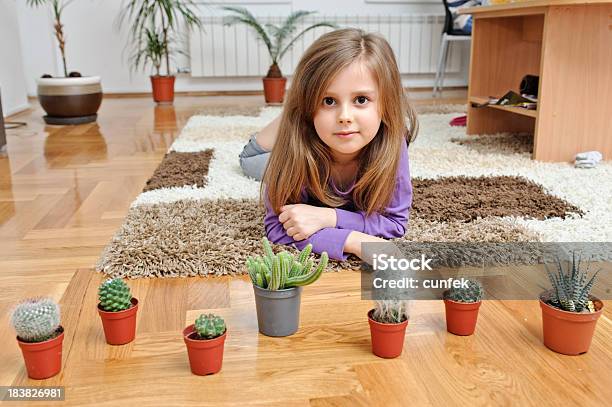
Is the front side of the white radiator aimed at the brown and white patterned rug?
yes

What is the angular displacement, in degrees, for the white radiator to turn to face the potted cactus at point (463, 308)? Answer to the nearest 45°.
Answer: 0° — it already faces it

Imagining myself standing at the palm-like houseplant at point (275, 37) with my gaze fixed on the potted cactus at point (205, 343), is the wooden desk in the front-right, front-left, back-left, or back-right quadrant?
front-left

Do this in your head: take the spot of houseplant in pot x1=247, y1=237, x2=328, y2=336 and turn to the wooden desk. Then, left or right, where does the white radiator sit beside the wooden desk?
left

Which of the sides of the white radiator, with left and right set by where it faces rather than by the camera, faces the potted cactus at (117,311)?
front

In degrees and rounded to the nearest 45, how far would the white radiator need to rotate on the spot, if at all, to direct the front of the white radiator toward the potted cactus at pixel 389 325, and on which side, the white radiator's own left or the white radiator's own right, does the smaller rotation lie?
0° — it already faces it

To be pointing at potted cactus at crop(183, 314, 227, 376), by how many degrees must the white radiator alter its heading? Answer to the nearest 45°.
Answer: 0° — it already faces it

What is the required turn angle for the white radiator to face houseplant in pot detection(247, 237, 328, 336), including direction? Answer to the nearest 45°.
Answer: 0° — it already faces it

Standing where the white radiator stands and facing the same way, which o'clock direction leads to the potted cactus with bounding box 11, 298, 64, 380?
The potted cactus is roughly at 12 o'clock from the white radiator.

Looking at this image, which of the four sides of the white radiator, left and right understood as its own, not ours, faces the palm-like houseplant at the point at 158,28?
right

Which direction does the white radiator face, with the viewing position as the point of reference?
facing the viewer

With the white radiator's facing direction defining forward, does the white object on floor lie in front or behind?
in front

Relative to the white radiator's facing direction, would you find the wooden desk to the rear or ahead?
ahead
